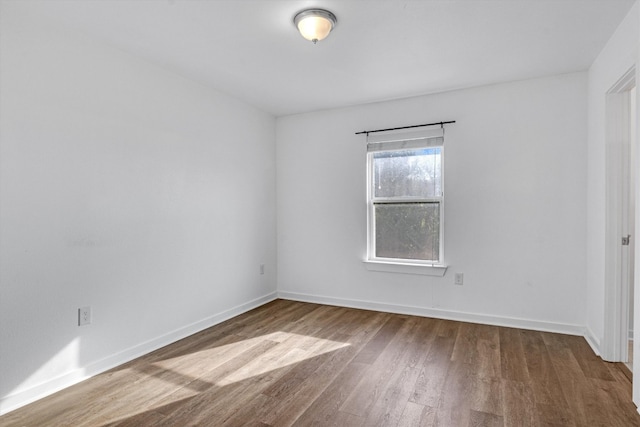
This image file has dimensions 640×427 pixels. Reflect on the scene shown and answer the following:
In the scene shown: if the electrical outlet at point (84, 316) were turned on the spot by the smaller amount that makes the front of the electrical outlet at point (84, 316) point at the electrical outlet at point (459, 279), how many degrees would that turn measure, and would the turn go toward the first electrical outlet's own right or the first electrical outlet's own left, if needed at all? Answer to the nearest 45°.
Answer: approximately 45° to the first electrical outlet's own left

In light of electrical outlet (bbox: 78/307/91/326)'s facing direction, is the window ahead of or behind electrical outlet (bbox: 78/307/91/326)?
ahead

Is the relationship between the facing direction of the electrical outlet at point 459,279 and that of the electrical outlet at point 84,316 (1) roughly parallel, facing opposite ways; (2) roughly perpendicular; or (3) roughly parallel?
roughly perpendicular

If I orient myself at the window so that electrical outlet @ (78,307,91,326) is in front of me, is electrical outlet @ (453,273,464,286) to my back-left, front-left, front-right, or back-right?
back-left

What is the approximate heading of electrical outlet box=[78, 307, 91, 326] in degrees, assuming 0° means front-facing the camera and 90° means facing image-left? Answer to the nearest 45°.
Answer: approximately 315°

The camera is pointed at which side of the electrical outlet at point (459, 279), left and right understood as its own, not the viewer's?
front

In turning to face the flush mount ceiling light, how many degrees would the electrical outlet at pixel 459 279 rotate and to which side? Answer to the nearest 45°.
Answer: approximately 45° to its right

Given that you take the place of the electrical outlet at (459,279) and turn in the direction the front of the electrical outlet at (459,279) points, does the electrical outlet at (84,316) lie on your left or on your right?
on your right

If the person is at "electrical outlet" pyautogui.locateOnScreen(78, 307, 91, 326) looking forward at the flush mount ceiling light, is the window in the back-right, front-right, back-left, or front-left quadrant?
front-left

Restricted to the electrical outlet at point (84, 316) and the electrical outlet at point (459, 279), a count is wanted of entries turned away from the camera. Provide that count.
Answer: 0
